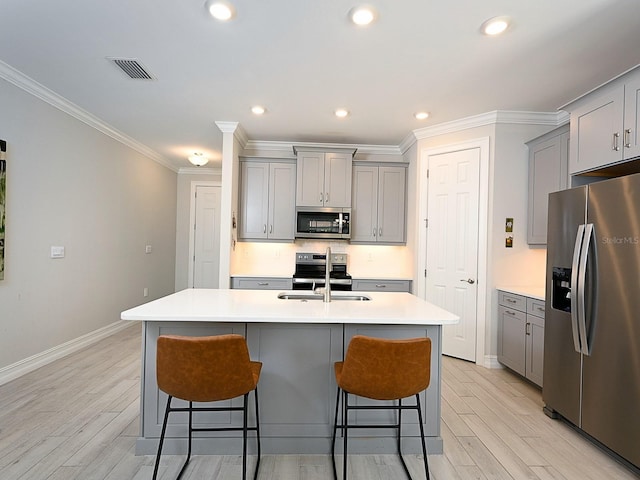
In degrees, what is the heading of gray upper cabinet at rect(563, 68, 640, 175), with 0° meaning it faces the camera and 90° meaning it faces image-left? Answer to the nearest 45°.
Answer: approximately 45°

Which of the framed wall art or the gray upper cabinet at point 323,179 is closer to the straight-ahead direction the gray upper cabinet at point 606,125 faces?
the framed wall art

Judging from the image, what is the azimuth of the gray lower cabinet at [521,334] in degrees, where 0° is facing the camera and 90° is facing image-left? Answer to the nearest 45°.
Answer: approximately 45°

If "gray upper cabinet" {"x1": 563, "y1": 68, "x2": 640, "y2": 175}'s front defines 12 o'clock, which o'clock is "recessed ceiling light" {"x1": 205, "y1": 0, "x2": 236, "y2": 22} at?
The recessed ceiling light is roughly at 12 o'clock from the gray upper cabinet.

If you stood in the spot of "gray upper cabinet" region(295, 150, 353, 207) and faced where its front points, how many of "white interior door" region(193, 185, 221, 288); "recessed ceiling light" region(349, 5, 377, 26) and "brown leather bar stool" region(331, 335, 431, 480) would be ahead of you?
2

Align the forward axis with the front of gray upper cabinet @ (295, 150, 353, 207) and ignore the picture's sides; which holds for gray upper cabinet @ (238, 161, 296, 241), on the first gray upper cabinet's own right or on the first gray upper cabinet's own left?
on the first gray upper cabinet's own right

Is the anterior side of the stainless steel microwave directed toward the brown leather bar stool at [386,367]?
yes
